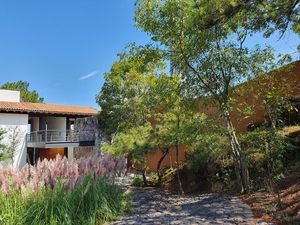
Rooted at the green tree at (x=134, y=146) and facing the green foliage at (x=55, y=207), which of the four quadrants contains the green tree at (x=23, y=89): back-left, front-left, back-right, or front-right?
back-right

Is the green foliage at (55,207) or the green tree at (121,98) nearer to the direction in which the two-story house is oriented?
the green foliage

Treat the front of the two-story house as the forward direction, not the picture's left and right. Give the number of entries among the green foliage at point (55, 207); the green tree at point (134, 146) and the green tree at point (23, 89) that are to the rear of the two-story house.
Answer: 1

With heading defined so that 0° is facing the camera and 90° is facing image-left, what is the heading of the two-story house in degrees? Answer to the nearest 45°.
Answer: approximately 0°

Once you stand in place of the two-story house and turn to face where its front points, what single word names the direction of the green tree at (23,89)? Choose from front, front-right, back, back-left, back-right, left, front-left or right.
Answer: back

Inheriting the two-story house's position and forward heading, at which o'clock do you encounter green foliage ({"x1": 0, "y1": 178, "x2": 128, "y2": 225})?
The green foliage is roughly at 12 o'clock from the two-story house.
